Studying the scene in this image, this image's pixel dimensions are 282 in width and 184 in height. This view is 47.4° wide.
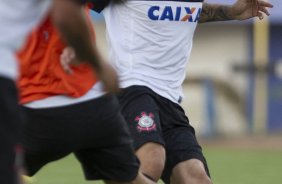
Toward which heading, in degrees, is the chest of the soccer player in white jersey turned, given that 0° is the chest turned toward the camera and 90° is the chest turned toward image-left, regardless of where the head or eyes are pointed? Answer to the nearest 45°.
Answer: approximately 315°

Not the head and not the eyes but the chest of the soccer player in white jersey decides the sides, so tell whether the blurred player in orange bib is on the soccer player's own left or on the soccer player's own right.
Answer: on the soccer player's own right
